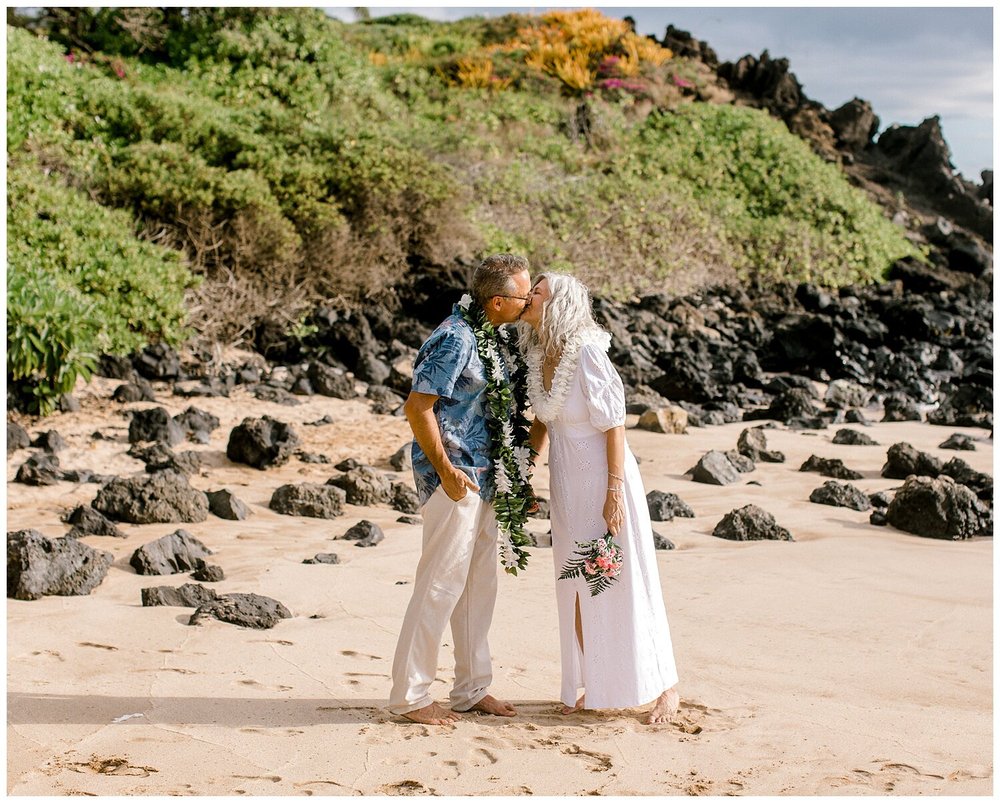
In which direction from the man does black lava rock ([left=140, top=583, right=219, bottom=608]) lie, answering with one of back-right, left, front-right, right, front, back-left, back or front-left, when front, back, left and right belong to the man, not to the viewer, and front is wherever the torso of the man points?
back-left

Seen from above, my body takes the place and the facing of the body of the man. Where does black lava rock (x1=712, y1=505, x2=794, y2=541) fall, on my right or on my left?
on my left

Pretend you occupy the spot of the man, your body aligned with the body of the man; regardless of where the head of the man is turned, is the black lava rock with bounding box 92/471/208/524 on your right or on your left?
on your left

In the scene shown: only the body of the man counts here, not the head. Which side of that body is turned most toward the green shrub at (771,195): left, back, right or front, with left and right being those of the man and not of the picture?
left

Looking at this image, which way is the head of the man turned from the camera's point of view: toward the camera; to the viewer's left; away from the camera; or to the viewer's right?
to the viewer's right

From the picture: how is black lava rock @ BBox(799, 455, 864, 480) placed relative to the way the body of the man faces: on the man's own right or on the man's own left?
on the man's own left

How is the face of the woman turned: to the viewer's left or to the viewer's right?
to the viewer's left

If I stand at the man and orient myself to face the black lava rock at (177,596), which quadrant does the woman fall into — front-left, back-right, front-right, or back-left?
back-right

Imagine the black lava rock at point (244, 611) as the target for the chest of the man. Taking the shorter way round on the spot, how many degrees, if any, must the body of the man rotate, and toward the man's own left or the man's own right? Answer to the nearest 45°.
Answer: approximately 135° to the man's own left

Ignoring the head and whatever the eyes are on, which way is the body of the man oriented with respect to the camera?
to the viewer's right
